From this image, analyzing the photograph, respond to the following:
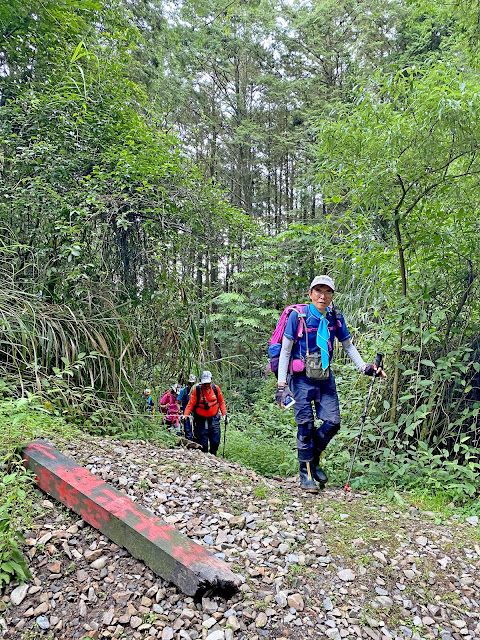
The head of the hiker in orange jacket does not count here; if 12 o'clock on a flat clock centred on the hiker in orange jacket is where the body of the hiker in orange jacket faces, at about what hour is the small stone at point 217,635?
The small stone is roughly at 12 o'clock from the hiker in orange jacket.

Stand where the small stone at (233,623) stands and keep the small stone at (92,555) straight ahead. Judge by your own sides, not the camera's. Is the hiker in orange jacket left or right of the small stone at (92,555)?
right

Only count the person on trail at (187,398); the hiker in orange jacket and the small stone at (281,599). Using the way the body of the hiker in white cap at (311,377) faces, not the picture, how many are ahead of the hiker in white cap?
1

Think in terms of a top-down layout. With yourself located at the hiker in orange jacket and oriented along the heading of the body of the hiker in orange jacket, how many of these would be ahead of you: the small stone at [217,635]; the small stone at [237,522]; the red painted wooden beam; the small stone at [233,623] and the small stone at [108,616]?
5

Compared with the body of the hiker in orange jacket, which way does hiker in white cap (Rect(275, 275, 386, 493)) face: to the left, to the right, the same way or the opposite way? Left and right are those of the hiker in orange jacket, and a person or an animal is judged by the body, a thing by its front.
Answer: the same way

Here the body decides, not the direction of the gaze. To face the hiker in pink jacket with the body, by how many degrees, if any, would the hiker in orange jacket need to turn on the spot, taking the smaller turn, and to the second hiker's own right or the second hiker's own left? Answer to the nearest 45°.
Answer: approximately 180°

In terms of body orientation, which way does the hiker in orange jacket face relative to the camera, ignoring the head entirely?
toward the camera

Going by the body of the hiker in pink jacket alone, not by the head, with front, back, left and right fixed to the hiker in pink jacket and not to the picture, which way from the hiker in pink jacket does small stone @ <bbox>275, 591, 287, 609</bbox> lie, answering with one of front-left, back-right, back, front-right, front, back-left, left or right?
front-right

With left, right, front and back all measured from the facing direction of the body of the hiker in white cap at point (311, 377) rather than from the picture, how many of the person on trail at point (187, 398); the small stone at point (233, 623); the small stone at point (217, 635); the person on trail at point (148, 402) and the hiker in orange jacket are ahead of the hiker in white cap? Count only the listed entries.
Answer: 2

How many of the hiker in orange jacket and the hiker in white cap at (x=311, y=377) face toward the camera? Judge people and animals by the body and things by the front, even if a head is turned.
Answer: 2

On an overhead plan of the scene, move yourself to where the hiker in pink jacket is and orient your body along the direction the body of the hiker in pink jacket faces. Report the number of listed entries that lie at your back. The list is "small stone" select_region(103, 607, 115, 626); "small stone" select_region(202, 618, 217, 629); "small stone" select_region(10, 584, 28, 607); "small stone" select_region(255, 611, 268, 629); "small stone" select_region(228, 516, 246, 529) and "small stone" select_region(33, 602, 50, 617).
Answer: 0

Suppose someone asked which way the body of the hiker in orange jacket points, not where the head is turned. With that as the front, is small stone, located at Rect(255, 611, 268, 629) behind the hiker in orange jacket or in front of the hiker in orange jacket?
in front

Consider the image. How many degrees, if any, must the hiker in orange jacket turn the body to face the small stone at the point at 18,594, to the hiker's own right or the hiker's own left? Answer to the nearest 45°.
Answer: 0° — they already face it

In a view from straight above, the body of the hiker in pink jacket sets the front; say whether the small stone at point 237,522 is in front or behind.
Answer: in front

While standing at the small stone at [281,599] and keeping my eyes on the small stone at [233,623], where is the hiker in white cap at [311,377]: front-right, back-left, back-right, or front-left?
back-right

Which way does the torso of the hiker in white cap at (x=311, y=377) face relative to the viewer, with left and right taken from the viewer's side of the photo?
facing the viewer

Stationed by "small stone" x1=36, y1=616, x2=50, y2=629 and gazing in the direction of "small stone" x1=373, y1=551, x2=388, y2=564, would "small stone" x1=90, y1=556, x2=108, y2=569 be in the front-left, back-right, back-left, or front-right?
front-left
